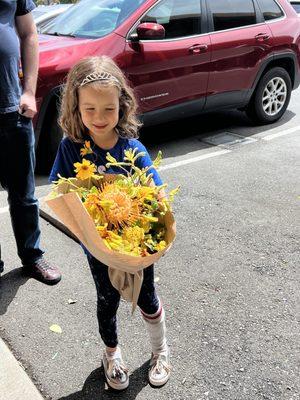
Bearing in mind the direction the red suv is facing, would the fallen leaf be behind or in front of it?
in front

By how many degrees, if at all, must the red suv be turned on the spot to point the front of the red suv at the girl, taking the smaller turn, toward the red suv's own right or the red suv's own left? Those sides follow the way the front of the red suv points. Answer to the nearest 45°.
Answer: approximately 45° to the red suv's own left

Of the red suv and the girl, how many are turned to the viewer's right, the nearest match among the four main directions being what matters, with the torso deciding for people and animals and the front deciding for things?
0

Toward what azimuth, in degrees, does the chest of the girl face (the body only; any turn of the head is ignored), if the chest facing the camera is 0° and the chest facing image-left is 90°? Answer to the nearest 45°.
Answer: approximately 0°
